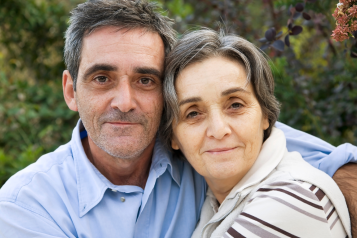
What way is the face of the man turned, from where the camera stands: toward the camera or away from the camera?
toward the camera

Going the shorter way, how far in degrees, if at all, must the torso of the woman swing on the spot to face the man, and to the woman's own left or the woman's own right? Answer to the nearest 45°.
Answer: approximately 45° to the woman's own right

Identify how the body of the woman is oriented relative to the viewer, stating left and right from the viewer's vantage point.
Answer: facing the viewer and to the left of the viewer

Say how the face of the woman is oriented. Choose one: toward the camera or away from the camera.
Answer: toward the camera
